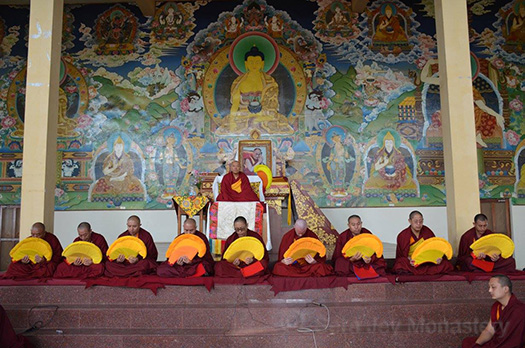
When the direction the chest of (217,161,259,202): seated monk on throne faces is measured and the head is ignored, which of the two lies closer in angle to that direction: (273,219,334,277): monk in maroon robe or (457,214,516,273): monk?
the monk in maroon robe

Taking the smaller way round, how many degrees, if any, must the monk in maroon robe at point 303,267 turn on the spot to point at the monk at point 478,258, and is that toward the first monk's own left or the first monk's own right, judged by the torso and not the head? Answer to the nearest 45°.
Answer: approximately 90° to the first monk's own left

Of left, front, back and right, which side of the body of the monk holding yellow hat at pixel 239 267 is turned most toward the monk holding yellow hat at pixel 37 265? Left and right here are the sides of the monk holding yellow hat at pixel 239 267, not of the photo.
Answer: right

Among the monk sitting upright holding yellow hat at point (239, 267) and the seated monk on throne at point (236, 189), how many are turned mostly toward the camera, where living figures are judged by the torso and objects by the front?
2

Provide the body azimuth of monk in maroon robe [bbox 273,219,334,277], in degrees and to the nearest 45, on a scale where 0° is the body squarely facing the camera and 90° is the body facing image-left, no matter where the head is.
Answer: approximately 0°

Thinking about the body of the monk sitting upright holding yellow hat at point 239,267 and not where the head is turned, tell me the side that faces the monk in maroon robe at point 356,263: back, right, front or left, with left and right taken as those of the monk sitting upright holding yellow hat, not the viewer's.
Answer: left

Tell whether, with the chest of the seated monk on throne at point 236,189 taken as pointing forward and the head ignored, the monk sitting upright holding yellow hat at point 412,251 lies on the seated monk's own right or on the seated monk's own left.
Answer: on the seated monk's own left

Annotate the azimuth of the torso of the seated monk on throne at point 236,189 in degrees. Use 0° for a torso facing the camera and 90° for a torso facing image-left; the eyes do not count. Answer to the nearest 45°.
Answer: approximately 0°
